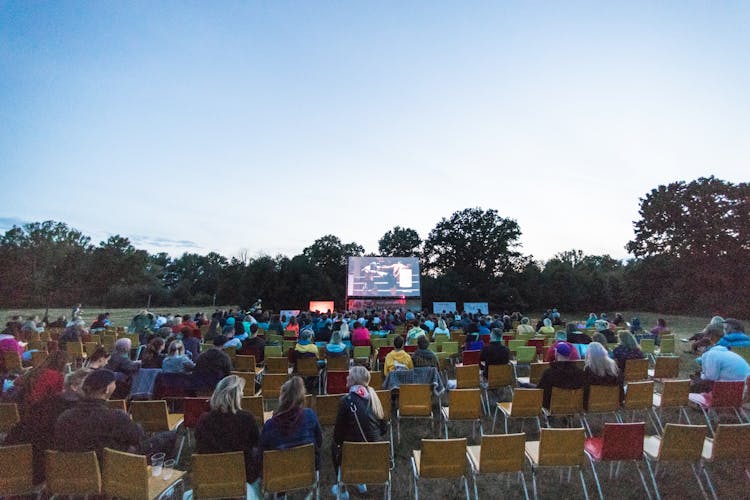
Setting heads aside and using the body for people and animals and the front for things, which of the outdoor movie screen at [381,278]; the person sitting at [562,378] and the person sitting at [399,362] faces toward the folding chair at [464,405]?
the outdoor movie screen

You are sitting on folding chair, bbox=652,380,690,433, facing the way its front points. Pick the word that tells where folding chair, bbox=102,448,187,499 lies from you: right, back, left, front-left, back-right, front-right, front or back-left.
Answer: left

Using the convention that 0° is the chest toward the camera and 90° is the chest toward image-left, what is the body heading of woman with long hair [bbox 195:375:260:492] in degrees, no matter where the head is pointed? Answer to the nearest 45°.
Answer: approximately 180°

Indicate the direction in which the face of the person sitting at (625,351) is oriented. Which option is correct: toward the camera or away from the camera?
away from the camera

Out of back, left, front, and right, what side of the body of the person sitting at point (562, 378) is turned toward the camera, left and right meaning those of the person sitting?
back

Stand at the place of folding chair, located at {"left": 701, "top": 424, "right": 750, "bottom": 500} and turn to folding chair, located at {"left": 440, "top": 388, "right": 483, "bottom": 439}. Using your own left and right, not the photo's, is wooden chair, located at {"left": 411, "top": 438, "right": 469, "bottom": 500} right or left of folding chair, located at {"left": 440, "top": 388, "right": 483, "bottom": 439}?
left

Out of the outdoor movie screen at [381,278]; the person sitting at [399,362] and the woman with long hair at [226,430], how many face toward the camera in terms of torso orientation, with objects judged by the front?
1

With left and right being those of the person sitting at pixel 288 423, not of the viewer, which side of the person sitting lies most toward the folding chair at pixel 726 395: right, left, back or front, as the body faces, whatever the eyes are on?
right

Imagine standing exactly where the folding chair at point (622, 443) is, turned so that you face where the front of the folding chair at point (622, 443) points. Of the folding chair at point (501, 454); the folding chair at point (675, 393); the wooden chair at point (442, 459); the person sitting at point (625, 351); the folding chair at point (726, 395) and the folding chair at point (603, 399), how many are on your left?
2

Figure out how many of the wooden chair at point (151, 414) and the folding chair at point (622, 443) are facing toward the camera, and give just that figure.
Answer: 0

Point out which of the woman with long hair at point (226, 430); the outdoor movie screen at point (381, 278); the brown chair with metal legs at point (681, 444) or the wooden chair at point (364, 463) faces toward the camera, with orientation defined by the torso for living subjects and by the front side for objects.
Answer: the outdoor movie screen

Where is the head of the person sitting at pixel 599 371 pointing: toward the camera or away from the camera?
away from the camera

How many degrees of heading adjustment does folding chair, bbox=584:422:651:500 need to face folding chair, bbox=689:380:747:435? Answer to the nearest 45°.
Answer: approximately 90° to its right

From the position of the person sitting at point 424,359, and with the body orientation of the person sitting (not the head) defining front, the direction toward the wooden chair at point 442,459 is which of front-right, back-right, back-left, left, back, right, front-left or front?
back

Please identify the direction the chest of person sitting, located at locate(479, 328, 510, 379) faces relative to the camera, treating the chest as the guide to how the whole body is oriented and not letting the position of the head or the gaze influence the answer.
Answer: away from the camera

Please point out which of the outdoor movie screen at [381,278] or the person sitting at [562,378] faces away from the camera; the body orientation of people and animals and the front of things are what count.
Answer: the person sitting

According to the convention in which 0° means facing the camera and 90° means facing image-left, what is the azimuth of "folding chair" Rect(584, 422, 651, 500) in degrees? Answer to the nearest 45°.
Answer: approximately 135°

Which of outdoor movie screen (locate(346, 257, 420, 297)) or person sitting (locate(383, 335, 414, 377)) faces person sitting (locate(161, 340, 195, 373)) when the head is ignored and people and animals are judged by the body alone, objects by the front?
the outdoor movie screen

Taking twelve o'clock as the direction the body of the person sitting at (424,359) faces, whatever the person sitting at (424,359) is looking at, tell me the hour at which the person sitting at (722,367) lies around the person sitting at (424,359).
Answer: the person sitting at (722,367) is roughly at 3 o'clock from the person sitting at (424,359).

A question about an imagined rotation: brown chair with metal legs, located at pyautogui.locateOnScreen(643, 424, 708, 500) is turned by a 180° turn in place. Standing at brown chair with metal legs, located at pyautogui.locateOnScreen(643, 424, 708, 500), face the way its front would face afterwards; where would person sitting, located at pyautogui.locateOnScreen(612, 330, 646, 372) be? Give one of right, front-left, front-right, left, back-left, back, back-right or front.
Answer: back-left
